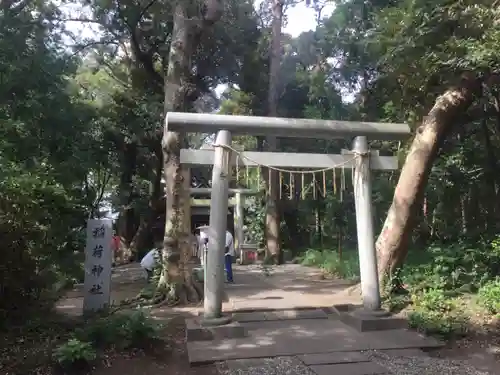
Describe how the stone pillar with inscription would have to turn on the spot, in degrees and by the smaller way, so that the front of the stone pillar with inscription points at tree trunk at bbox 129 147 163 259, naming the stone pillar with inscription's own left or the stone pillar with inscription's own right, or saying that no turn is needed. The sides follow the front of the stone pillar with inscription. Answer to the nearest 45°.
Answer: approximately 180°

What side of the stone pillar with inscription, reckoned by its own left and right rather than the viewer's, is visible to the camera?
front

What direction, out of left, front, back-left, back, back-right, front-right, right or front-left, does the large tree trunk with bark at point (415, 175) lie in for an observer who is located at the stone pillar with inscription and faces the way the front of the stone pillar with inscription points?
left

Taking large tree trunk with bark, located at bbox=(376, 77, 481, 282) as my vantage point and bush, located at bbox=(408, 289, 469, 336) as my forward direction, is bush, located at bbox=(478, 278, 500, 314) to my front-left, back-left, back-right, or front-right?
front-left

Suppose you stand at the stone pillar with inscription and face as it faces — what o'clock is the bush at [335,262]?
The bush is roughly at 8 o'clock from the stone pillar with inscription.

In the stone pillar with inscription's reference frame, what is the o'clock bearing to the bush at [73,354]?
The bush is roughly at 12 o'clock from the stone pillar with inscription.

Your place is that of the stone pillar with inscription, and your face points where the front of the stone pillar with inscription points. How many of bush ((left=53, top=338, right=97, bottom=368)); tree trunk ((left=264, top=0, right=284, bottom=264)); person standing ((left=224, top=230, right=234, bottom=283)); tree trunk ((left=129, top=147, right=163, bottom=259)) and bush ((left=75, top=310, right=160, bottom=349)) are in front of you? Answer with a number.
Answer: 2

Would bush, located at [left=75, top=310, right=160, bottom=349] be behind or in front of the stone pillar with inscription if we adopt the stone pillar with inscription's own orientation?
in front

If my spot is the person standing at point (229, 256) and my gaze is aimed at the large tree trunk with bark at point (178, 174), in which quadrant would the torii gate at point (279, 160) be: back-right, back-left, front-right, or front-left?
front-left

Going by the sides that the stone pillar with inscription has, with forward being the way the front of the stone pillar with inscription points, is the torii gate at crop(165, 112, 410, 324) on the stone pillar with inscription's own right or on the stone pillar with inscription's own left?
on the stone pillar with inscription's own left

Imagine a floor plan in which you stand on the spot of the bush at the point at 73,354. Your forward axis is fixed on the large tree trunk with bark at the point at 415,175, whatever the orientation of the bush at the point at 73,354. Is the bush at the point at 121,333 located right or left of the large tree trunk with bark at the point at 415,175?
left

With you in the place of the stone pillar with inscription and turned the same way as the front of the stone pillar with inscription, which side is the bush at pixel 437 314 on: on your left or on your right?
on your left

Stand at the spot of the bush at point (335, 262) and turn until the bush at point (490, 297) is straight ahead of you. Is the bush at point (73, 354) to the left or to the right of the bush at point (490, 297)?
right

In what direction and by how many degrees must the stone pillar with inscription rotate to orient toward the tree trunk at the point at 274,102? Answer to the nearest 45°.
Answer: approximately 135° to its left

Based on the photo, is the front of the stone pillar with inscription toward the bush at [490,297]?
no

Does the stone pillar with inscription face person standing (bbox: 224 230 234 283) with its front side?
no
